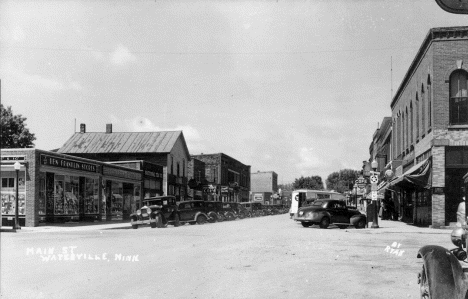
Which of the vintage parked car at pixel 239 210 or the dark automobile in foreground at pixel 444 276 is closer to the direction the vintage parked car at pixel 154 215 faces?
the dark automobile in foreground

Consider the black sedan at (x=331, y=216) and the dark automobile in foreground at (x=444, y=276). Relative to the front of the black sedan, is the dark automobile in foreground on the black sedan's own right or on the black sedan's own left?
on the black sedan's own right

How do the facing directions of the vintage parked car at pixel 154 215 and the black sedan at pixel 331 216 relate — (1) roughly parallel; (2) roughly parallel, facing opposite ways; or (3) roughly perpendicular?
roughly parallel, facing opposite ways

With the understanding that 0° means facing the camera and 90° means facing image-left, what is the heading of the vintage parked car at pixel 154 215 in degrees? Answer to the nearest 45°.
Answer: approximately 45°

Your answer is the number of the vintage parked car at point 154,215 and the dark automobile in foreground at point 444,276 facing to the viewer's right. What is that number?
0

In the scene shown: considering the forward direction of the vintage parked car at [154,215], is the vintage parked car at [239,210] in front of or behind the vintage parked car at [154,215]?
behind

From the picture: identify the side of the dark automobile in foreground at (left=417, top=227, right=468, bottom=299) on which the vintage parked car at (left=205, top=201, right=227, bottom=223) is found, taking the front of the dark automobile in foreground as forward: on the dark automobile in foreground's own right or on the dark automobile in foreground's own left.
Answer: on the dark automobile in foreground's own right

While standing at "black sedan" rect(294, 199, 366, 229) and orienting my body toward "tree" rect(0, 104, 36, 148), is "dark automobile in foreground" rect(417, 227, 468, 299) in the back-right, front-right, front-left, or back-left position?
back-left

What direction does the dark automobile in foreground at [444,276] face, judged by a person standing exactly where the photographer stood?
facing the viewer and to the left of the viewer
